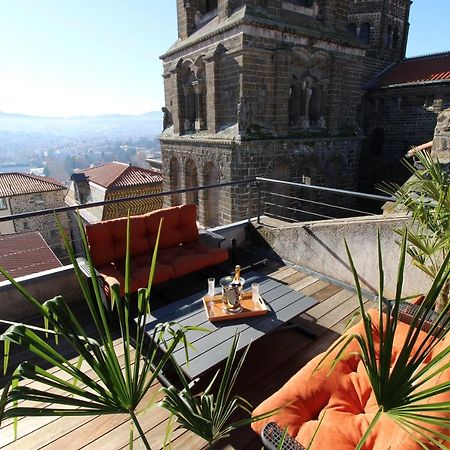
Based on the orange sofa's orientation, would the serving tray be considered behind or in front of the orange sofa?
in front

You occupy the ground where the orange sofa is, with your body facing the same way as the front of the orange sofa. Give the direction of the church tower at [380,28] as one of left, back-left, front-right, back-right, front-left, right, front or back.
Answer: left

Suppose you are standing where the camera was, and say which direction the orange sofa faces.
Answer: facing the viewer and to the right of the viewer

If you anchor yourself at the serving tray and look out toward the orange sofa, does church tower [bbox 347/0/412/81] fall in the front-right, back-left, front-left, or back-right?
front-right

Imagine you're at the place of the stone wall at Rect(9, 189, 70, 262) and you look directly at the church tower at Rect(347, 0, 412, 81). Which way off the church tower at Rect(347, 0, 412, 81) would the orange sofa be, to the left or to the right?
right

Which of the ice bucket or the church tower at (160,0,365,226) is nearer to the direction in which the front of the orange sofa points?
the ice bucket

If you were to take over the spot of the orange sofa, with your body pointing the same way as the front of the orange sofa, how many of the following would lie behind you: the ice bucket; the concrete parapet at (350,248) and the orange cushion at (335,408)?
0

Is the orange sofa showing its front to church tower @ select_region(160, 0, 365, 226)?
no

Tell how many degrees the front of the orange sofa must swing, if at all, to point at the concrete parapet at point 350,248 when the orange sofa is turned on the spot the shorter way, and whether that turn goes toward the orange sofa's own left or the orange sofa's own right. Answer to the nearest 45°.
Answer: approximately 45° to the orange sofa's own left

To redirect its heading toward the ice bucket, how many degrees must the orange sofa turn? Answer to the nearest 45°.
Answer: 0° — it already faces it

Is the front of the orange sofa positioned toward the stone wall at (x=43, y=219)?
no
